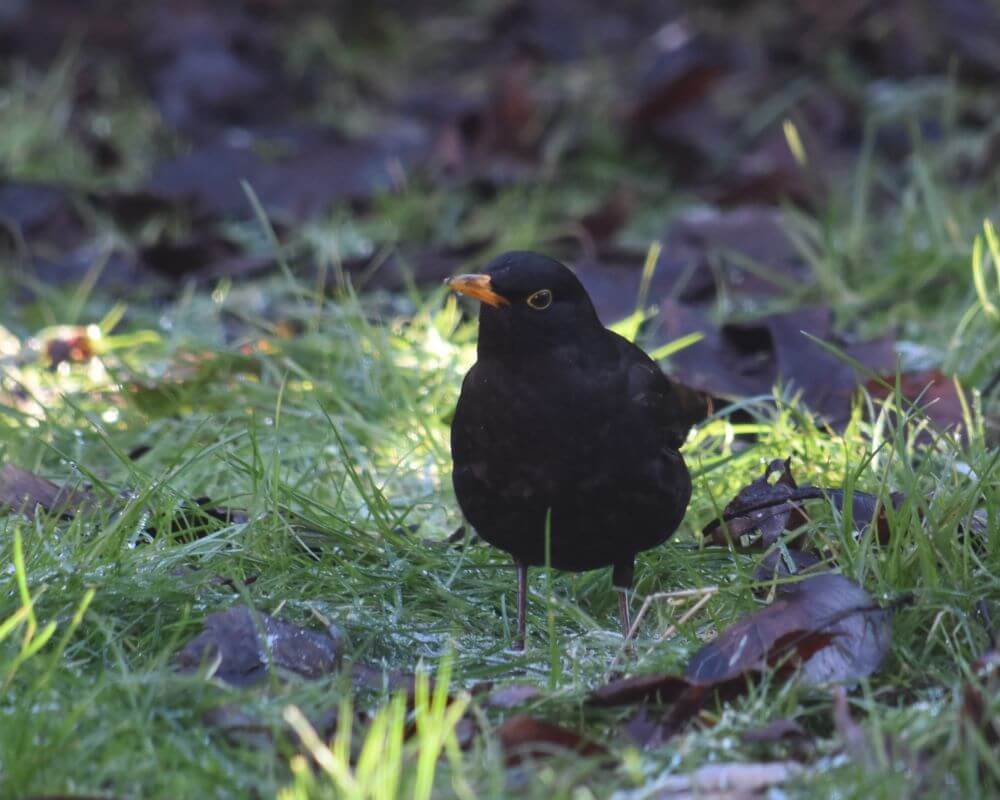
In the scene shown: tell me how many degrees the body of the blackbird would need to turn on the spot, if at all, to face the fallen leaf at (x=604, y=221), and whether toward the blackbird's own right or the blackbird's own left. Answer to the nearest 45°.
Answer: approximately 135° to the blackbird's own right

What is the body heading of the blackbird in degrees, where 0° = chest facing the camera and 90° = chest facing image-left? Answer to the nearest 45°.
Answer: approximately 45°

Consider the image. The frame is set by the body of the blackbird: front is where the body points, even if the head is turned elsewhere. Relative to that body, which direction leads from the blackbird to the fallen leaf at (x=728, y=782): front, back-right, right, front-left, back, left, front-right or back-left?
front-left

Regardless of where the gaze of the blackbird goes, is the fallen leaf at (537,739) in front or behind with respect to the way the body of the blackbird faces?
in front

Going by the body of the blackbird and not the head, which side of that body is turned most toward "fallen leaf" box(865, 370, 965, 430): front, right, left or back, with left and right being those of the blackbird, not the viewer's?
back

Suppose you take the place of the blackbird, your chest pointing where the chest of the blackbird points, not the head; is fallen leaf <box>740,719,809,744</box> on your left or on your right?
on your left

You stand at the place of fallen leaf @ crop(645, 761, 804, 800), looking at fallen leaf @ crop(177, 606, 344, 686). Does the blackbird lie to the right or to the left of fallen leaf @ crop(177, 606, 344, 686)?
right

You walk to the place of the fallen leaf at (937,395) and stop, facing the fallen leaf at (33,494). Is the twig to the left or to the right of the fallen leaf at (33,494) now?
left
